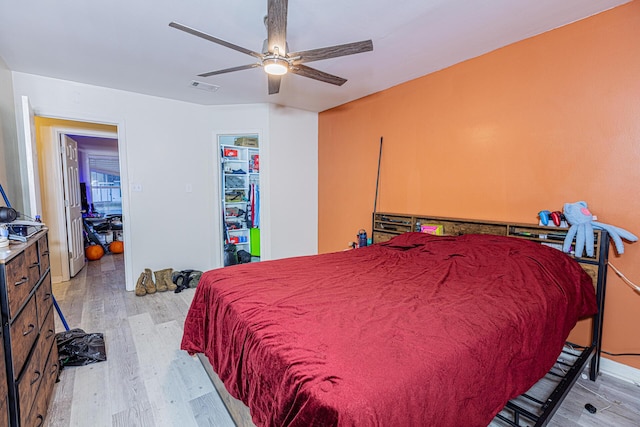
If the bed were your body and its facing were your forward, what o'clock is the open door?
The open door is roughly at 2 o'clock from the bed.

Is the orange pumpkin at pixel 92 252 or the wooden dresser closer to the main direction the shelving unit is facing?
the wooden dresser

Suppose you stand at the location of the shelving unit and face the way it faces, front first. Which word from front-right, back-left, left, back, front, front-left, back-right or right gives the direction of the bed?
front

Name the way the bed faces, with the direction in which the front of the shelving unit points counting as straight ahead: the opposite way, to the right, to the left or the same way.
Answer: to the right

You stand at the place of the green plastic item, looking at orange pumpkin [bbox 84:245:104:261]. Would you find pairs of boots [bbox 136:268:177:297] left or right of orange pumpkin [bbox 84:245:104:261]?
left

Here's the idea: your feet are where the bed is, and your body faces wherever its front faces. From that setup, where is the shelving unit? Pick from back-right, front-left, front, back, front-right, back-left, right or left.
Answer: right

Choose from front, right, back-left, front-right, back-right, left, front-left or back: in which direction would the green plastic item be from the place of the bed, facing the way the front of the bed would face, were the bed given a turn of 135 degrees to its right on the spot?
front-left

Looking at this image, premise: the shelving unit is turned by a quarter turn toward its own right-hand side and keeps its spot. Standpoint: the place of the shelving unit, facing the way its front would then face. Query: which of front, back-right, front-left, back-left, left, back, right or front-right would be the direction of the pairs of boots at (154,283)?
front-left

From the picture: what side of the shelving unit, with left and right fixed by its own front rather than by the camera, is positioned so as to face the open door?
right

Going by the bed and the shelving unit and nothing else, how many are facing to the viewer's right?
0

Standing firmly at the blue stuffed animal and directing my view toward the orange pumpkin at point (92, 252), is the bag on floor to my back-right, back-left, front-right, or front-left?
front-left

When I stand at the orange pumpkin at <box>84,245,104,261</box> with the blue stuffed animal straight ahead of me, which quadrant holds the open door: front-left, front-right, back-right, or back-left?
front-right

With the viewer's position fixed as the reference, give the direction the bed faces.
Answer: facing the viewer and to the left of the viewer

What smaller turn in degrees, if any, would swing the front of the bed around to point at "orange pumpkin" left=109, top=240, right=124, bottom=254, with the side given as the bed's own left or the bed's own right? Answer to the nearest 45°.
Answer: approximately 90° to the bed's own right

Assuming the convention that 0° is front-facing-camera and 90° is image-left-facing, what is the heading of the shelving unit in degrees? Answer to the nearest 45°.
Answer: approximately 0°

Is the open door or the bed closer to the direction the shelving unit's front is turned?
the bed
